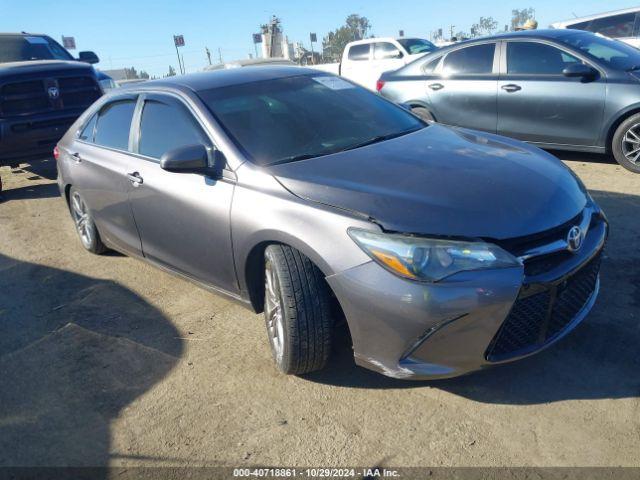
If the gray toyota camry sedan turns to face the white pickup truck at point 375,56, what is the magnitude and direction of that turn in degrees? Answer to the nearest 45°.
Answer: approximately 135° to its left

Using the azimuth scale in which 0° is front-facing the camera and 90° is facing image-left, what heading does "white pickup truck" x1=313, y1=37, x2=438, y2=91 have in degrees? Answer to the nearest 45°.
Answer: approximately 315°

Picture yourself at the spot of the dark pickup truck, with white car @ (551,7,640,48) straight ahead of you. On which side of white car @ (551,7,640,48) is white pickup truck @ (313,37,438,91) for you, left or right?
left

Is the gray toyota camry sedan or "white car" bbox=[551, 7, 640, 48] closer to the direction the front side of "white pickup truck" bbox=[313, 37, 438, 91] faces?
the white car

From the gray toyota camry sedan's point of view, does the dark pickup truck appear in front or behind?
behind

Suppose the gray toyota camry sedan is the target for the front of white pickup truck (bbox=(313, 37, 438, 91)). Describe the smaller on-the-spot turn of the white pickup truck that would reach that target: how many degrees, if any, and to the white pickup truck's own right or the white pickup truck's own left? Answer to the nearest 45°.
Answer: approximately 45° to the white pickup truck's own right
